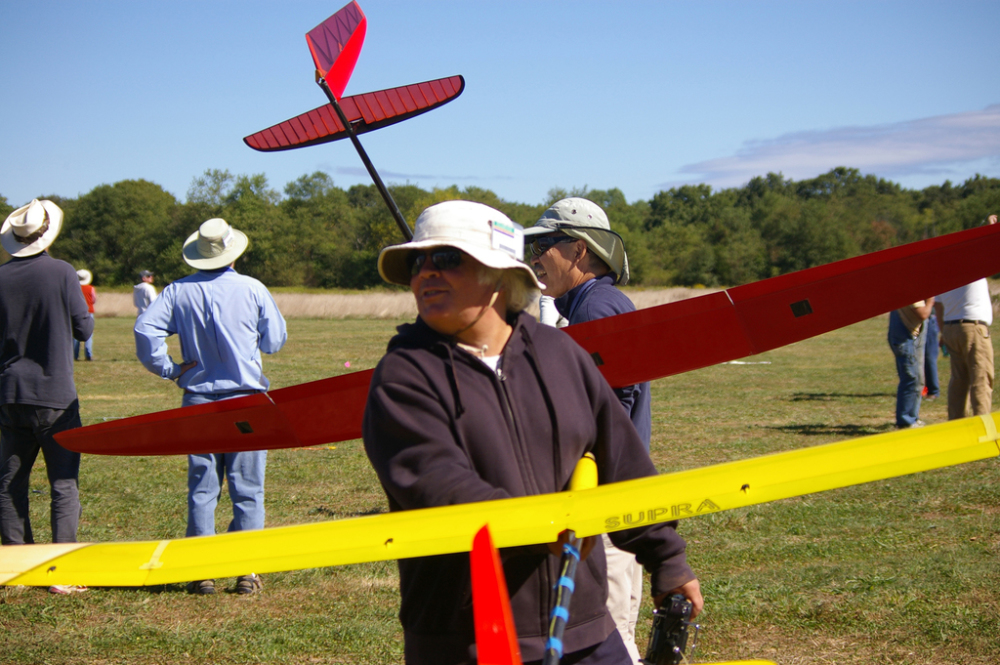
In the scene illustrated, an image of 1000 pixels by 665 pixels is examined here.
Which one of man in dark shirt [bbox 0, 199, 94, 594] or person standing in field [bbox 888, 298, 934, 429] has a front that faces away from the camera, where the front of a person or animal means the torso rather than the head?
the man in dark shirt

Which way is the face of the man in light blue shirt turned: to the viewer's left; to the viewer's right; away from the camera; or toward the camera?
away from the camera

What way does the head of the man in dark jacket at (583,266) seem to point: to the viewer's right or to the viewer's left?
to the viewer's left

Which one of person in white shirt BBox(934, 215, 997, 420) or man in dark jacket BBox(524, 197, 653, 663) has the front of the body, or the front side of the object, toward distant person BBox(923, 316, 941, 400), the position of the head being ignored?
the person in white shirt

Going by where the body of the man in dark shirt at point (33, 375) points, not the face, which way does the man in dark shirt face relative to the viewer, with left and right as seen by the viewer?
facing away from the viewer

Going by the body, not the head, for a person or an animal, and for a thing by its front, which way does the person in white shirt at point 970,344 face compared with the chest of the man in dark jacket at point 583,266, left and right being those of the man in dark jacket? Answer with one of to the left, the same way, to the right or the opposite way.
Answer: to the right

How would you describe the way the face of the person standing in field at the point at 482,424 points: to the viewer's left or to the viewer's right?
to the viewer's left

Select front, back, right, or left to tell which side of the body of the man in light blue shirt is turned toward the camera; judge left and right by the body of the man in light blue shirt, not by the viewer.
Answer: back

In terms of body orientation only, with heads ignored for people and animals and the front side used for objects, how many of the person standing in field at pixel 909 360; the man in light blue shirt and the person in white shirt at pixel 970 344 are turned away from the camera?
2

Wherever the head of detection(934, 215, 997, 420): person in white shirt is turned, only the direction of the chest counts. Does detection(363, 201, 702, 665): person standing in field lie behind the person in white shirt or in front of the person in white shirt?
behind

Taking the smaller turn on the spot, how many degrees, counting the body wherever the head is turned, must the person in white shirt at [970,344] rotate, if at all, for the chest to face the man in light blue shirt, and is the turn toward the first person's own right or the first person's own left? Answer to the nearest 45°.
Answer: approximately 135° to the first person's own left

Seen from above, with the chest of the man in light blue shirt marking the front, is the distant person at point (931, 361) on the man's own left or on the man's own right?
on the man's own right

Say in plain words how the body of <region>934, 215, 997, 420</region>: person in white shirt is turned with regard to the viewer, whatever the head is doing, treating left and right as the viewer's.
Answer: facing away from the viewer

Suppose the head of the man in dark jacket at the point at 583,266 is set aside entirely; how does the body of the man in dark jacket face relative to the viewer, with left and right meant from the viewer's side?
facing to the left of the viewer
